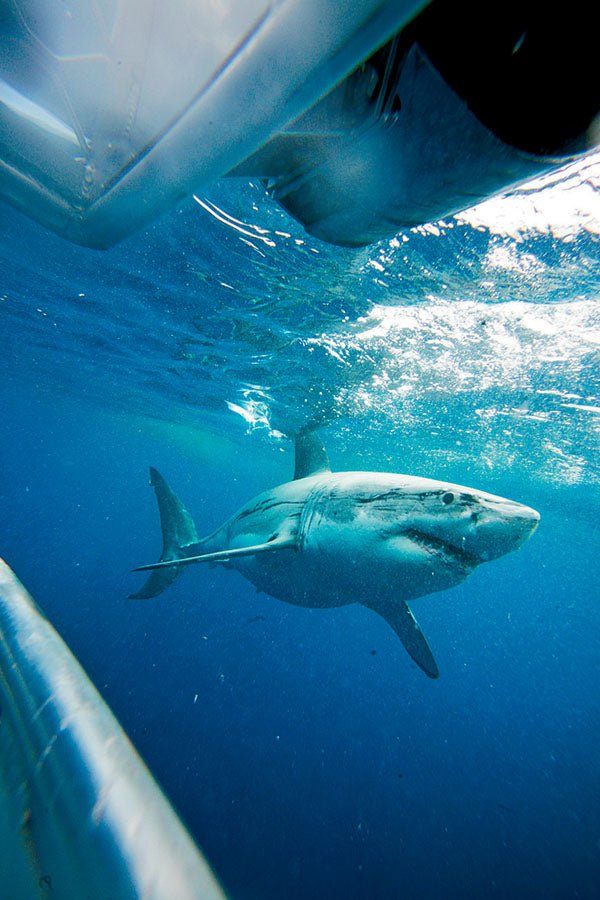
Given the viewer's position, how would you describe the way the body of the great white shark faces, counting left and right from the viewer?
facing the viewer and to the right of the viewer

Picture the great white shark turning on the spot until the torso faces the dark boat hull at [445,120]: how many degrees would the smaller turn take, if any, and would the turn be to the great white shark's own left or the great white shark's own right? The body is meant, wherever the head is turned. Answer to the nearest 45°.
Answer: approximately 45° to the great white shark's own right
